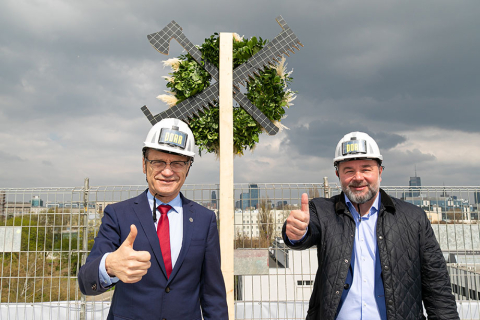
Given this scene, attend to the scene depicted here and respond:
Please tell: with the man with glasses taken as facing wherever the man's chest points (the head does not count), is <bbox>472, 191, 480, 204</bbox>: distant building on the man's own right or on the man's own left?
on the man's own left

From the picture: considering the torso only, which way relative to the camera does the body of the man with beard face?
toward the camera

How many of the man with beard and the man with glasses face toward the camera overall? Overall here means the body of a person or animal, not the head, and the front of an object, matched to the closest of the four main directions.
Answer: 2

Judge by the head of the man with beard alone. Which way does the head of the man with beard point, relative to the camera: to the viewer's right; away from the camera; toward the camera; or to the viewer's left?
toward the camera

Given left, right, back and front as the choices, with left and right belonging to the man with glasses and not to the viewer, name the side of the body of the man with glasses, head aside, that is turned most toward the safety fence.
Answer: back

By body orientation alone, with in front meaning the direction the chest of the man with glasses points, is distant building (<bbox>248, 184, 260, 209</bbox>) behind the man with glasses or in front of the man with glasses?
behind

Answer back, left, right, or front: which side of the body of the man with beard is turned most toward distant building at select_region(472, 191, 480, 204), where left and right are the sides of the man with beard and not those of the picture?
back

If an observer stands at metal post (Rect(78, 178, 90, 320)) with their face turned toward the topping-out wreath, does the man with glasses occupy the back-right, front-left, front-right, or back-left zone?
front-right

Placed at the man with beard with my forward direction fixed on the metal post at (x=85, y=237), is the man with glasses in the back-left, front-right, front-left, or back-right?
front-left

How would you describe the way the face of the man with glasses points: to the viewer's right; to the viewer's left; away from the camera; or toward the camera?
toward the camera
